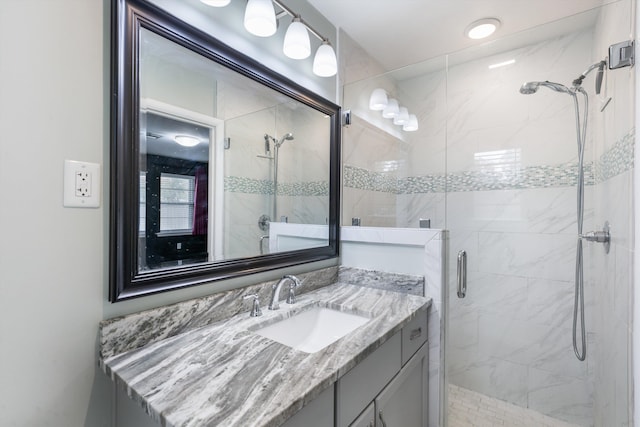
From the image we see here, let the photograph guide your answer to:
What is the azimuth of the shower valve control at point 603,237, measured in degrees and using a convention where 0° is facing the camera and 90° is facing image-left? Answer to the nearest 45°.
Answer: approximately 90°

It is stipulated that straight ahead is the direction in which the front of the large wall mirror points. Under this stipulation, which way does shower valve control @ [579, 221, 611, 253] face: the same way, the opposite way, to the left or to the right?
the opposite way

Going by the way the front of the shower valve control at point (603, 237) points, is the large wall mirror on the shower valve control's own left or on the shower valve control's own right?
on the shower valve control's own left

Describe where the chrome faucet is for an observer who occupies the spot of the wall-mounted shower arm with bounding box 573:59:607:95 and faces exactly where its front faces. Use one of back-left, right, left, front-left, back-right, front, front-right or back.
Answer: front-left

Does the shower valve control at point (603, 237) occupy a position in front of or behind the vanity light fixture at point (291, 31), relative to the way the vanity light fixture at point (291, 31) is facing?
in front

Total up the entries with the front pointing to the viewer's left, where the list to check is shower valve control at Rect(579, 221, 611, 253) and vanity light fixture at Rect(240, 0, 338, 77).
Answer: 1

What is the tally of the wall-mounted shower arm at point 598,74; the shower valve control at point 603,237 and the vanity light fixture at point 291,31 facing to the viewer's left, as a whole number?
2

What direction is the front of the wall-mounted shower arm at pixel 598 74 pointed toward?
to the viewer's left

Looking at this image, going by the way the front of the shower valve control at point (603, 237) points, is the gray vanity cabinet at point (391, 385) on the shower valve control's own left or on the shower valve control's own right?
on the shower valve control's own left
